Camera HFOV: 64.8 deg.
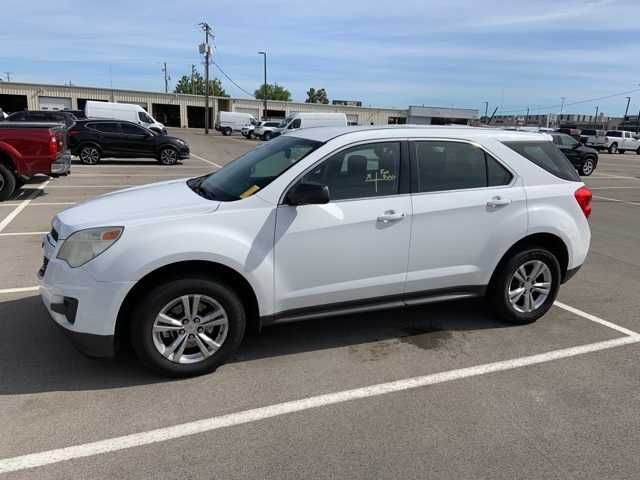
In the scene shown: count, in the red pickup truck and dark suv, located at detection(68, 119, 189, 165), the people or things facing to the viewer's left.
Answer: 1

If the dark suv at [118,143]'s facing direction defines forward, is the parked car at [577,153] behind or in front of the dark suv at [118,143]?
in front

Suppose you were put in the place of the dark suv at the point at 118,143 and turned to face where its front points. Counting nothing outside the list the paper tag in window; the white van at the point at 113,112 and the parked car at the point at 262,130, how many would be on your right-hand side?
1

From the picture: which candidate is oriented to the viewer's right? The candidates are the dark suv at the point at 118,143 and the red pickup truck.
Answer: the dark suv

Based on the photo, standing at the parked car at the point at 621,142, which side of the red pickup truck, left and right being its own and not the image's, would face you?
back

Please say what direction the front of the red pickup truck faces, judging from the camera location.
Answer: facing to the left of the viewer

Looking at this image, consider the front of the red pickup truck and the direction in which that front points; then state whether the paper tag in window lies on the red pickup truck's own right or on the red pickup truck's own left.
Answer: on the red pickup truck's own left

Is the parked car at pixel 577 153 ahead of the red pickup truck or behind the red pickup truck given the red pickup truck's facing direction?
behind

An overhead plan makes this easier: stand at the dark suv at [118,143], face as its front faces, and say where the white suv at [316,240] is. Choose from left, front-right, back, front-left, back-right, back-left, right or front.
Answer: right

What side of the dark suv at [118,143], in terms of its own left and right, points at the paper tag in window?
right

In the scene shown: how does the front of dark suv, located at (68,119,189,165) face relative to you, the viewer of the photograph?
facing to the right of the viewer

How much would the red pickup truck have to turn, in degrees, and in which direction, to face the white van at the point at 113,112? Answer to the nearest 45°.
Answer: approximately 90° to its right

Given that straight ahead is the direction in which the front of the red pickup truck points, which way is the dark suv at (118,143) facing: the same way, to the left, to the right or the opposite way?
the opposite way
